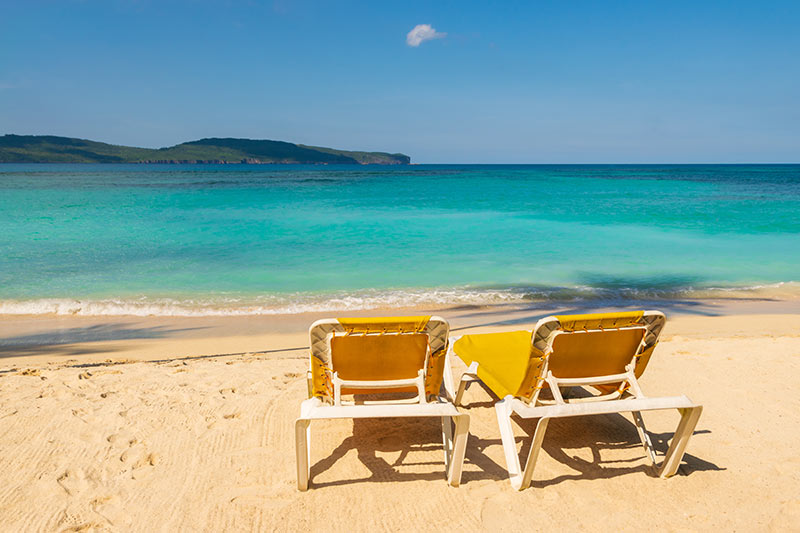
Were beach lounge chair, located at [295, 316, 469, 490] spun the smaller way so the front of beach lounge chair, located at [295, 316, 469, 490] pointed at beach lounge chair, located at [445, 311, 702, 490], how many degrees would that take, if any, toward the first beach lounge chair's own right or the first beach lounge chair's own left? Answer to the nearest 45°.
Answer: approximately 90° to the first beach lounge chair's own right

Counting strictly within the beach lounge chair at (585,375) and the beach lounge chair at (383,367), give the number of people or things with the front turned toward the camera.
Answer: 0

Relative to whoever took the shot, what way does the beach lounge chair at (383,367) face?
facing away from the viewer

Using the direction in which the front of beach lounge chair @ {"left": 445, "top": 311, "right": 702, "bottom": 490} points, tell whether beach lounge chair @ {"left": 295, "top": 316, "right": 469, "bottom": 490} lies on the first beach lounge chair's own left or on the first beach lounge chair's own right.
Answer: on the first beach lounge chair's own left

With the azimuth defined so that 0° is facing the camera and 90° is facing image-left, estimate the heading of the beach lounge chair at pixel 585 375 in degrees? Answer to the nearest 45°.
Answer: approximately 135°

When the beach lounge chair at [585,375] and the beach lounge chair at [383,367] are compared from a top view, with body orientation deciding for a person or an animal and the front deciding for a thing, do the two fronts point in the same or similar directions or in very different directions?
same or similar directions
